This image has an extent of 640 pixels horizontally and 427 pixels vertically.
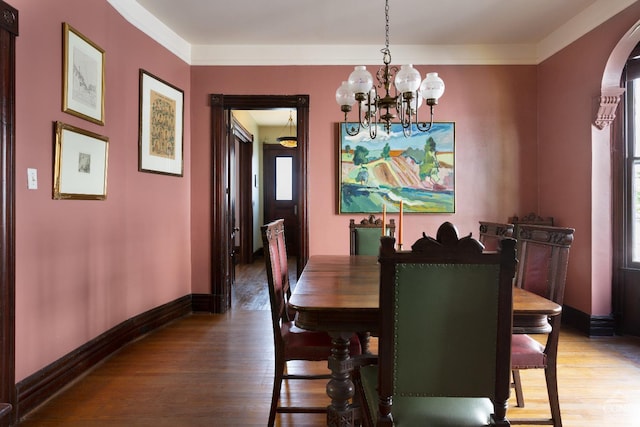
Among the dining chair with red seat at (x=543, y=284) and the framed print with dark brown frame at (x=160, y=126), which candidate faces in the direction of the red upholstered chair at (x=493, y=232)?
the framed print with dark brown frame

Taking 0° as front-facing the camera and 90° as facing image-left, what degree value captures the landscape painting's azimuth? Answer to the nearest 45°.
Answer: approximately 0°

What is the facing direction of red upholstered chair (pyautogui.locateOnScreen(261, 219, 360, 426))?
to the viewer's right

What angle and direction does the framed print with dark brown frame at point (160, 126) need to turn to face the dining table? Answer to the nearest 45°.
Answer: approximately 45° to its right

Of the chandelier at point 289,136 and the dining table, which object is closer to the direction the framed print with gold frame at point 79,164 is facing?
the dining table

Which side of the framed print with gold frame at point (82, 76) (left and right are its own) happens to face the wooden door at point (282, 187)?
left

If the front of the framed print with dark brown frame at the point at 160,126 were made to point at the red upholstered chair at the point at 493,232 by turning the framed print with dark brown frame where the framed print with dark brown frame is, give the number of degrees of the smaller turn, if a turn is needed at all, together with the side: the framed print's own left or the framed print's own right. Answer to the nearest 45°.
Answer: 0° — it already faces it

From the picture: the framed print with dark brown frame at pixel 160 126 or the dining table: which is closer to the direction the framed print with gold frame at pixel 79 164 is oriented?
the dining table

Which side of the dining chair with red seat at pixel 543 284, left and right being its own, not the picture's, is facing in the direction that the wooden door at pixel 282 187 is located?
right

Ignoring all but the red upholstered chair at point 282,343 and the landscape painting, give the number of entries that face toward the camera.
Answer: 1
